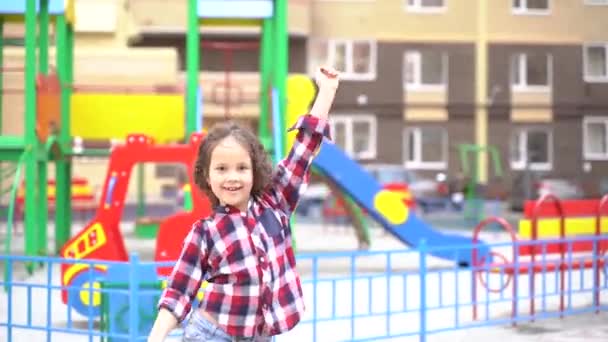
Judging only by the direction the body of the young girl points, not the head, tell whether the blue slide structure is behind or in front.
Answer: behind

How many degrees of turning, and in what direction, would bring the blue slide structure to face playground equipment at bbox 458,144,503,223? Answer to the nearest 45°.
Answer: approximately 90° to its left

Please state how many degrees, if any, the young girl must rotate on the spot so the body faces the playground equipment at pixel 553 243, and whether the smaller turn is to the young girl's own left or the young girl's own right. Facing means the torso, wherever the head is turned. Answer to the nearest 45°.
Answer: approximately 135° to the young girl's own left

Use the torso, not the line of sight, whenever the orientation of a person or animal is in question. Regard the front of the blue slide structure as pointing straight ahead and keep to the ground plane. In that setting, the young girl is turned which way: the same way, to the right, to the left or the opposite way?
to the right

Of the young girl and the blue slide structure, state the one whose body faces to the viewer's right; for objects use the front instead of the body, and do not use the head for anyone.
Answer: the blue slide structure

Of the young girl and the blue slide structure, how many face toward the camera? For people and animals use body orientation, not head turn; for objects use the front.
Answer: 1

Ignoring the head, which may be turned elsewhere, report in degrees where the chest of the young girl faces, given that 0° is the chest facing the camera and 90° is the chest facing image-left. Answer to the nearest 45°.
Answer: approximately 0°

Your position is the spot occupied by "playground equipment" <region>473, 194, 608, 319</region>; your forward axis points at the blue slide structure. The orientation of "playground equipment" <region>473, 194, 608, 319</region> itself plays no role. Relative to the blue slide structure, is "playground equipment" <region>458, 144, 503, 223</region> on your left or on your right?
right

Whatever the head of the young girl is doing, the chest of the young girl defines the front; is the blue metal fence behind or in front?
behind

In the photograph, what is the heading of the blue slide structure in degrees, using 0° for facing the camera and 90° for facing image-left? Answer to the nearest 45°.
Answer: approximately 270°
